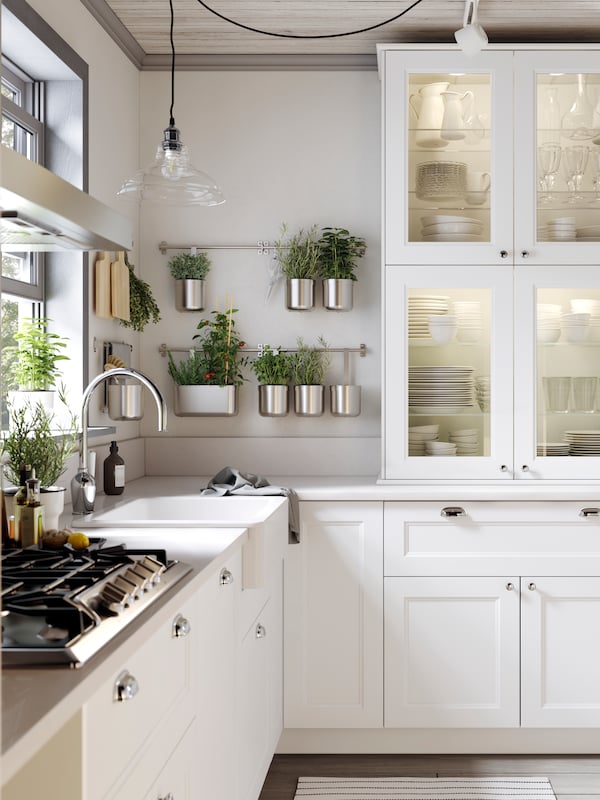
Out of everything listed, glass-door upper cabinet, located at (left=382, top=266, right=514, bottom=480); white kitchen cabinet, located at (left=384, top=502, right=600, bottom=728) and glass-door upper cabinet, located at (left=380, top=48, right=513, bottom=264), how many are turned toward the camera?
3

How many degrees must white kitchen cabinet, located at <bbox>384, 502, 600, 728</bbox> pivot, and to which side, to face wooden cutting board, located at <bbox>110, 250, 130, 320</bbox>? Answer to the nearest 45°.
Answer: approximately 90° to its right

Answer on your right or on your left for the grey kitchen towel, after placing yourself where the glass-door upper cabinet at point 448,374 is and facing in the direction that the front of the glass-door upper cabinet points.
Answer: on your right

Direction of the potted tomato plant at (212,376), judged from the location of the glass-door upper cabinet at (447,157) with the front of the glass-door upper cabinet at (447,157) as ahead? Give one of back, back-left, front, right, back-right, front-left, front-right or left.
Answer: right

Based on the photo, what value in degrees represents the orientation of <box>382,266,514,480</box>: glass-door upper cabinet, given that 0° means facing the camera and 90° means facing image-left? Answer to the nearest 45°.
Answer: approximately 0°

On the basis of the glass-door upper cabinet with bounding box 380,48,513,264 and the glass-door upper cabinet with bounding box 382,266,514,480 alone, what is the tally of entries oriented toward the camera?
2

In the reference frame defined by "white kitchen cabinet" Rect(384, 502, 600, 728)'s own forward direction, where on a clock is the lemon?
The lemon is roughly at 1 o'clock from the white kitchen cabinet.

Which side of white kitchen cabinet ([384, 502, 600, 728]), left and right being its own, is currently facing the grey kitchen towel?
right

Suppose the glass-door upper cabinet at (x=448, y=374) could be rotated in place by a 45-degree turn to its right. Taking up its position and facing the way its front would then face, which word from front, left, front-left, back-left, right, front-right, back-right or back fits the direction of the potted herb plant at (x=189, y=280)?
front-right
